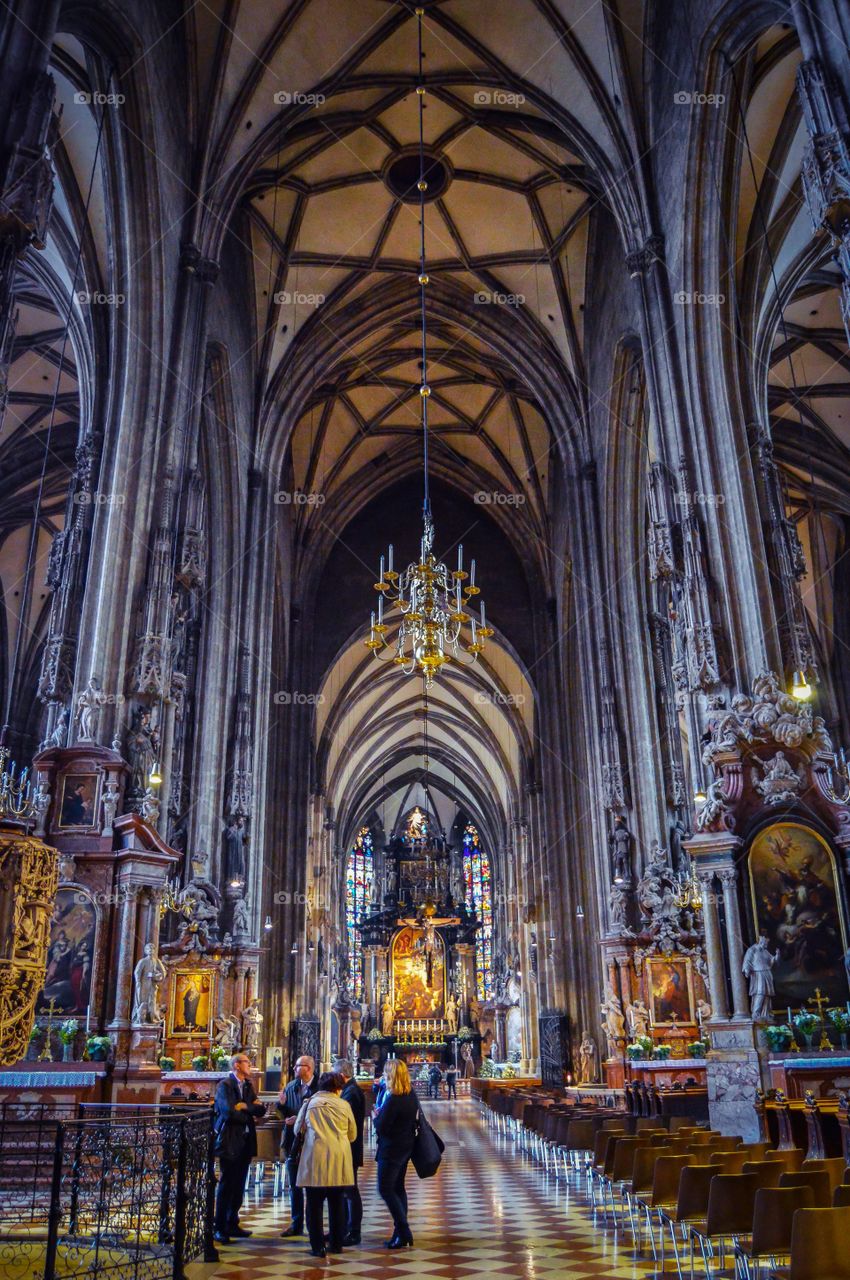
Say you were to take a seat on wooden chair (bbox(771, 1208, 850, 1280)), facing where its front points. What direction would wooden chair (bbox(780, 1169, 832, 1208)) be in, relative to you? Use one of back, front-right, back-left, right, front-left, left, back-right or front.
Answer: front-right

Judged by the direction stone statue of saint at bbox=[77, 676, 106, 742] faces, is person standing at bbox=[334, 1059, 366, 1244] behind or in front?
in front

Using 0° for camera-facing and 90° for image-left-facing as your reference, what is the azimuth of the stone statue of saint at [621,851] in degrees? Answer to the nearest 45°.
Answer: approximately 45°

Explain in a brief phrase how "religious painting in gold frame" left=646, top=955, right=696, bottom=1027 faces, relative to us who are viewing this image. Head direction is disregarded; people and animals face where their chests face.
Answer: facing the viewer

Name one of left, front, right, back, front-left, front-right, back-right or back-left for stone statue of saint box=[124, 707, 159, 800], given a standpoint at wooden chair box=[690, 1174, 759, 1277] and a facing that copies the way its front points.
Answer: front

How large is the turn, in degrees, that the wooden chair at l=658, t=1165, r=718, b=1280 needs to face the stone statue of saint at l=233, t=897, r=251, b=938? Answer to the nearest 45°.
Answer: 0° — it already faces it

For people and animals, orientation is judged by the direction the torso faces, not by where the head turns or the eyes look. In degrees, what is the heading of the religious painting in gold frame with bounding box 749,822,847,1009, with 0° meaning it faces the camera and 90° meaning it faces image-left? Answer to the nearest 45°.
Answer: approximately 0°

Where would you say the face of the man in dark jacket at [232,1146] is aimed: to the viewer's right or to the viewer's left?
to the viewer's right

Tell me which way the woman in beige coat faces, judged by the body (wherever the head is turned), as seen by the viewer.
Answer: away from the camera

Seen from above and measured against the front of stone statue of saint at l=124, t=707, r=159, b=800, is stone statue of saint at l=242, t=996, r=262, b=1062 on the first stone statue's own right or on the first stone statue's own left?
on the first stone statue's own left

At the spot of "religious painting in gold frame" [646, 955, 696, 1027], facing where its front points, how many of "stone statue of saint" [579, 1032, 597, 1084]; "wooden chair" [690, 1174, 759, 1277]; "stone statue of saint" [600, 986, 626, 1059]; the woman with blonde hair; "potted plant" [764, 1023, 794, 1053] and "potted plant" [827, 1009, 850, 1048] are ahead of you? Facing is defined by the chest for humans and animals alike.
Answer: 4

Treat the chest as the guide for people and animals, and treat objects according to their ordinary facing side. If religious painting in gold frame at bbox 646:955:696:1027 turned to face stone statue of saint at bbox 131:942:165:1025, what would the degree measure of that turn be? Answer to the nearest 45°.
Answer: approximately 45° to its right

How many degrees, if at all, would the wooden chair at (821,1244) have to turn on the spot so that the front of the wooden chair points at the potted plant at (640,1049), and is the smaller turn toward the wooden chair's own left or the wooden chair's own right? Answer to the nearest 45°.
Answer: approximately 45° to the wooden chair's own right
